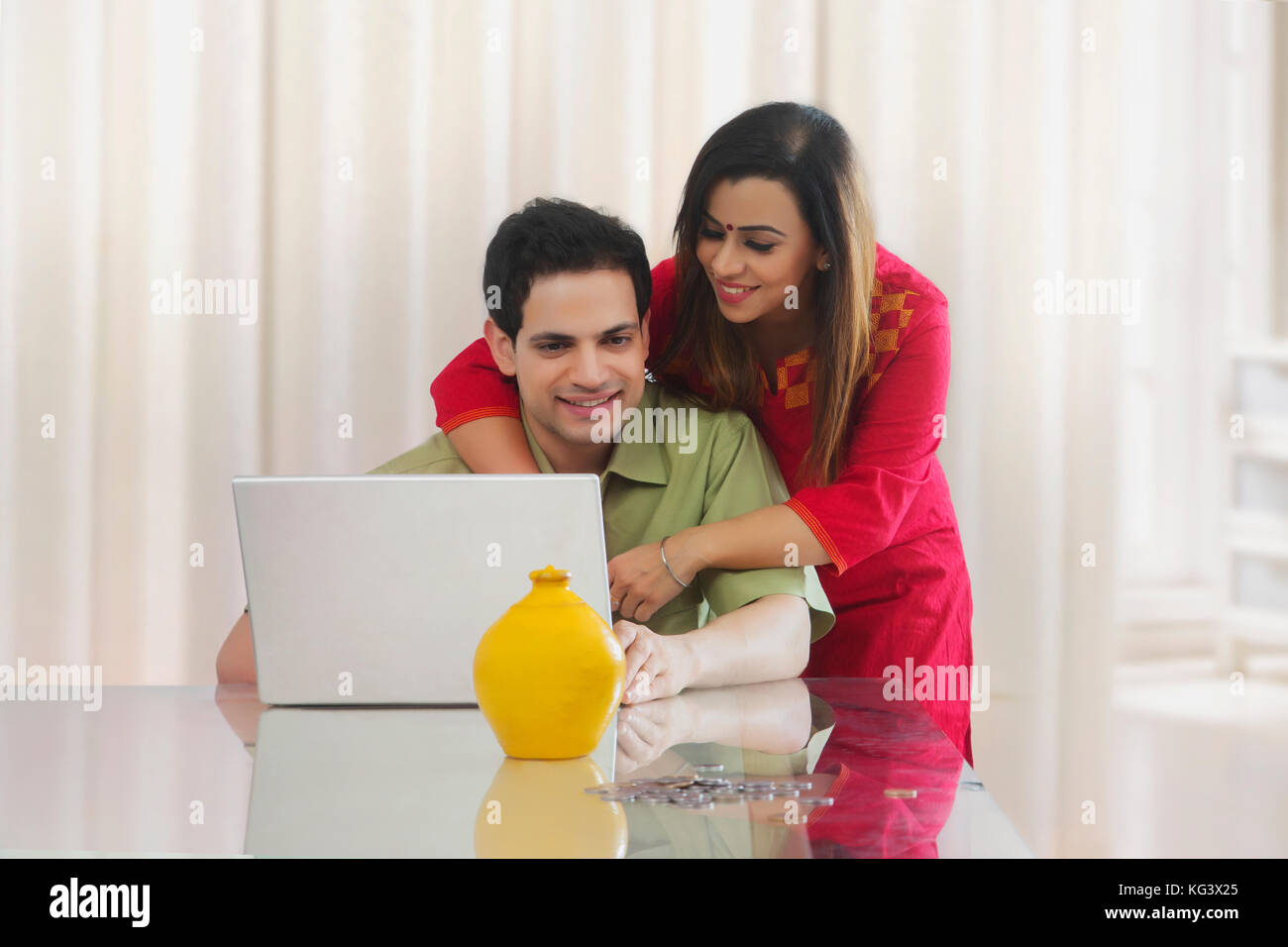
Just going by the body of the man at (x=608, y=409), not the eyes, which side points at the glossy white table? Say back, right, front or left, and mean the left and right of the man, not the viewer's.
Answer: front

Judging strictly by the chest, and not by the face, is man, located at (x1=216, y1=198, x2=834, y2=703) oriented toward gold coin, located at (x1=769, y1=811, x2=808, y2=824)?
yes

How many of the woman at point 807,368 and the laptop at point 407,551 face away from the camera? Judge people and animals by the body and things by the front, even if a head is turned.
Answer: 1

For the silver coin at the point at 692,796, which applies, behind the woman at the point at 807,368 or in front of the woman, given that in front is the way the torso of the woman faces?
in front

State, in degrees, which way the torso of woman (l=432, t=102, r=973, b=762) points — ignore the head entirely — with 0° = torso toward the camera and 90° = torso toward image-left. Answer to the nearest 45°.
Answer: approximately 45°

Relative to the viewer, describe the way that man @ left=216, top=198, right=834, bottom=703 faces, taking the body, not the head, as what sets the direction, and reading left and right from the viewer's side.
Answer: facing the viewer

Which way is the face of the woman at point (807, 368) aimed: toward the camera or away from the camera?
toward the camera

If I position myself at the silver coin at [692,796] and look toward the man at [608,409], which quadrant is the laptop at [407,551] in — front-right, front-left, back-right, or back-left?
front-left

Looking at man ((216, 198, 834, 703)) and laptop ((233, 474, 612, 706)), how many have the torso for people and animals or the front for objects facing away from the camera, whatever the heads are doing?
1

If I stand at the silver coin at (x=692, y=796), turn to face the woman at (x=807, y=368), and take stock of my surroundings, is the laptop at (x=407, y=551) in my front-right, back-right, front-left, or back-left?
front-left

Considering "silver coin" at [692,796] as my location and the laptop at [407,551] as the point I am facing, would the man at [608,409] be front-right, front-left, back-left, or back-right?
front-right

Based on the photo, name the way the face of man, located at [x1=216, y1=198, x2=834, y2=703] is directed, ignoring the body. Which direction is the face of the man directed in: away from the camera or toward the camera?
toward the camera

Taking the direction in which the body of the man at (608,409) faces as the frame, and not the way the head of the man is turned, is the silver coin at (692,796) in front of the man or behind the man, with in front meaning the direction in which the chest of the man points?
in front

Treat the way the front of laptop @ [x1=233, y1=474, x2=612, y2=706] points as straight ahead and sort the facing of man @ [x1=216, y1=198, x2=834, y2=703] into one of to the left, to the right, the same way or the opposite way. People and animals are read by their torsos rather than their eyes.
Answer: the opposite way

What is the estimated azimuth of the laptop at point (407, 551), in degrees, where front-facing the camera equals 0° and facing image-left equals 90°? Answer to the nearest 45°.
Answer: approximately 180°
